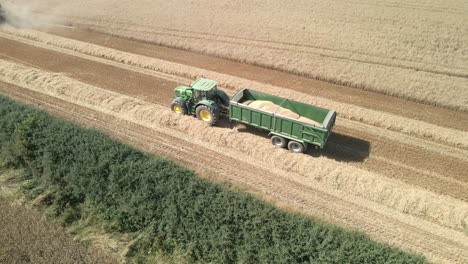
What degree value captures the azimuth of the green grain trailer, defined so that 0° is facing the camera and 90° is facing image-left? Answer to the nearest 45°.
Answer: approximately 135°

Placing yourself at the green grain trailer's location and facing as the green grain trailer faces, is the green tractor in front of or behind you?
in front

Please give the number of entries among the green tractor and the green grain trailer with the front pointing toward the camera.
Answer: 0

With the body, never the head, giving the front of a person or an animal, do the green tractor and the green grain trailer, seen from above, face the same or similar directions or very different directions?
same or similar directions

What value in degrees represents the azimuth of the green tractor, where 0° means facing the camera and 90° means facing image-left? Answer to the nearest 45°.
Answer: approximately 135°

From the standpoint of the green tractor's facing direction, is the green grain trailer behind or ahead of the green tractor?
behind
